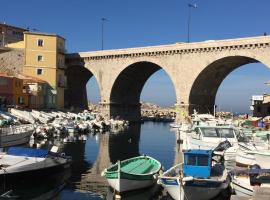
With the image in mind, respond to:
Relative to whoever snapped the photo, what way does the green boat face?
facing the viewer and to the left of the viewer

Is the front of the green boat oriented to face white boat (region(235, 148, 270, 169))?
no

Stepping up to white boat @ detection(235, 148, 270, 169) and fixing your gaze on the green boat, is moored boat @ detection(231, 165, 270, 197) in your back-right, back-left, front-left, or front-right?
front-left

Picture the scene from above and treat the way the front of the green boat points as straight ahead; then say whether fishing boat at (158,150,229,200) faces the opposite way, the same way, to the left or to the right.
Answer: the same way

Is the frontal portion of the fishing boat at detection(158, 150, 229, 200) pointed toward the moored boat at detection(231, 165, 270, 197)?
no

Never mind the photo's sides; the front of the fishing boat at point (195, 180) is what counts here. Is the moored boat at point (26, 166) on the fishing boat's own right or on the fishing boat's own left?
on the fishing boat's own right

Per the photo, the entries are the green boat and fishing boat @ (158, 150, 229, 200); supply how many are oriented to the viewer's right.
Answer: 0

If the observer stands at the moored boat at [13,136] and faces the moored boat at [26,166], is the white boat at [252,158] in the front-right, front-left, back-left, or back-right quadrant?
front-left

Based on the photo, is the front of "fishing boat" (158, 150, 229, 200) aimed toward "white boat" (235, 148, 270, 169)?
no

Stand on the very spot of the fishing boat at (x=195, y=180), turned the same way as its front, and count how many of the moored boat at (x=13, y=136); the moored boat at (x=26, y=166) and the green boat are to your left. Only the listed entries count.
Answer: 0

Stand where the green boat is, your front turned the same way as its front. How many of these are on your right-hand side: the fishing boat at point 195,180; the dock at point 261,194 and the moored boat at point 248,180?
0

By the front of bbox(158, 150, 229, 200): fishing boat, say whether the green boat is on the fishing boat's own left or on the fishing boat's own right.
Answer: on the fishing boat's own right
